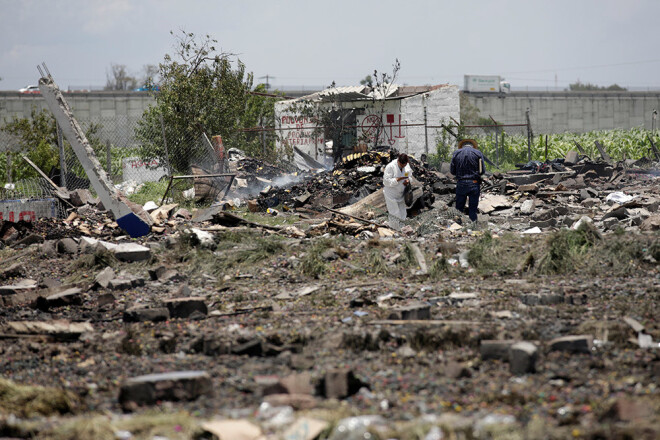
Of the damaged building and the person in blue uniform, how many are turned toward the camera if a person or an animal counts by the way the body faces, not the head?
1

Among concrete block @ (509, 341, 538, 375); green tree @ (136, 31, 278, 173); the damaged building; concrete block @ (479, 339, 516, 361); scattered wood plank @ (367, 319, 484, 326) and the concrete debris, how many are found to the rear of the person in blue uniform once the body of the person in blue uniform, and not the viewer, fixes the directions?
4

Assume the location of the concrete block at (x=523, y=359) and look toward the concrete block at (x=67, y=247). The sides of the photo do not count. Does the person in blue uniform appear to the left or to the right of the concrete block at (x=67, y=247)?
right

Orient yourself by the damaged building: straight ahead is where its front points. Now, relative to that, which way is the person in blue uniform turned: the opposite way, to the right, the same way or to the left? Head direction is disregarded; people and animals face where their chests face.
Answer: the opposite way

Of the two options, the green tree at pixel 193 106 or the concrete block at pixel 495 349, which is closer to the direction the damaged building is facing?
the concrete block

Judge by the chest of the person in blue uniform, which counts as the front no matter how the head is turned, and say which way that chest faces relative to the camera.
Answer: away from the camera

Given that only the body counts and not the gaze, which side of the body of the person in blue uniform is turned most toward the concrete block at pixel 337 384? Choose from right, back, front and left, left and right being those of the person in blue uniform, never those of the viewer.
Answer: back

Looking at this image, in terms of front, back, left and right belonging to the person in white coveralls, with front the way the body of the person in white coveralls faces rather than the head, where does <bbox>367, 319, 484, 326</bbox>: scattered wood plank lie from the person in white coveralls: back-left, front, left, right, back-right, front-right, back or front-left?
front-right

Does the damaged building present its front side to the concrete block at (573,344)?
yes

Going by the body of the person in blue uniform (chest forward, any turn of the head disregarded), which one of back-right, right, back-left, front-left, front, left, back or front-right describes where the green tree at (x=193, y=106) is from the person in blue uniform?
front-left

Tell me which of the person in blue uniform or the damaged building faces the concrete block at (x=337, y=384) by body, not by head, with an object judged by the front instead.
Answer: the damaged building
